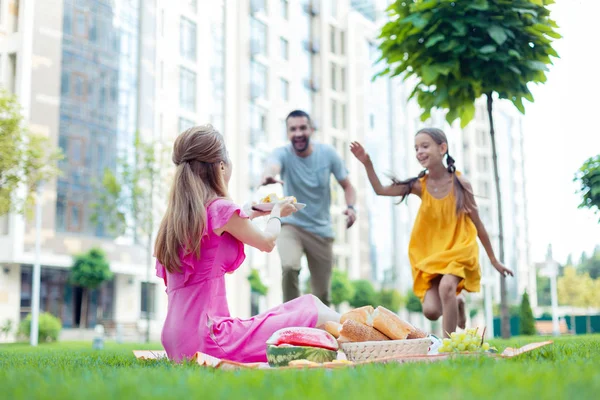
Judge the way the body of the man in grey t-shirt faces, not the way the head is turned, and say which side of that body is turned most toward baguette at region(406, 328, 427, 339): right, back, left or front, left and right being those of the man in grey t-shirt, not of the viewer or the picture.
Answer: front

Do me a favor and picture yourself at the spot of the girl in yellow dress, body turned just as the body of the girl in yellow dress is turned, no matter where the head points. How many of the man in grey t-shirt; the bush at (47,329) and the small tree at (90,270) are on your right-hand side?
3

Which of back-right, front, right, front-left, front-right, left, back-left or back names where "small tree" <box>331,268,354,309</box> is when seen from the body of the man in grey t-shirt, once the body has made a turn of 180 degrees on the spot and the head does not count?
front

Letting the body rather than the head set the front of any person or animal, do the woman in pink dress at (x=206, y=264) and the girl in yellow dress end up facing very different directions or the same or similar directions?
very different directions

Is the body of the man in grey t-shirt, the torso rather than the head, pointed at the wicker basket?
yes

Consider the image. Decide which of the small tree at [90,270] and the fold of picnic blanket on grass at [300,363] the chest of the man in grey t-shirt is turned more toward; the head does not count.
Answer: the fold of picnic blanket on grass

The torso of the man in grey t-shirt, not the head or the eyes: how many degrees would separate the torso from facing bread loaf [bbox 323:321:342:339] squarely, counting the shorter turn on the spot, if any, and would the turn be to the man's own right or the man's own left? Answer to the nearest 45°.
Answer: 0° — they already face it

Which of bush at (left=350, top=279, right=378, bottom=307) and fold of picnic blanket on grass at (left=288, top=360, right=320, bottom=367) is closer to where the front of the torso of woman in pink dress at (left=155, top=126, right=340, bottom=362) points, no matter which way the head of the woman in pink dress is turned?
the bush

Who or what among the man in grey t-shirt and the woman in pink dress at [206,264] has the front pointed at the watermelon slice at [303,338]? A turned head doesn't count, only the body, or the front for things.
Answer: the man in grey t-shirt

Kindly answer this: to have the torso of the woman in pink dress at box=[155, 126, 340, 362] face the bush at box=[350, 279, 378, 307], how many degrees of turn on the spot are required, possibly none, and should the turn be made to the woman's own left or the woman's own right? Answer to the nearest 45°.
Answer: approximately 45° to the woman's own left

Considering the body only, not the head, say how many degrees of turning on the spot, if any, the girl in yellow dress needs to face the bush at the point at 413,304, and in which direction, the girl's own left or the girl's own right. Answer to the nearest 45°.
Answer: approximately 135° to the girl's own right

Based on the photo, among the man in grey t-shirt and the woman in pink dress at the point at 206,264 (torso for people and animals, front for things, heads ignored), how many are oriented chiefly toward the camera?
1

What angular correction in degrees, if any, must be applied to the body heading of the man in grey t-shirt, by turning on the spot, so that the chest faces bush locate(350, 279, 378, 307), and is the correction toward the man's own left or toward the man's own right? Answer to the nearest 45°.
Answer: approximately 180°

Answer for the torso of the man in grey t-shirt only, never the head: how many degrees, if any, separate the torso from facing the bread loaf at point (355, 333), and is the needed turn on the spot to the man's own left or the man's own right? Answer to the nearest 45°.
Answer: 0° — they already face it

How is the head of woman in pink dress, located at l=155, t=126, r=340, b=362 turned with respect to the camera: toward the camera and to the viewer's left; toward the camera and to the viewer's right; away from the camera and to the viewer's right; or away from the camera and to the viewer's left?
away from the camera and to the viewer's right

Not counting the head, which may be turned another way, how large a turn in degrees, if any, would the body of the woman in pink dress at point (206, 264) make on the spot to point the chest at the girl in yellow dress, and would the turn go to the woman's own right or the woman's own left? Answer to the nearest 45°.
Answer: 0° — they already face them

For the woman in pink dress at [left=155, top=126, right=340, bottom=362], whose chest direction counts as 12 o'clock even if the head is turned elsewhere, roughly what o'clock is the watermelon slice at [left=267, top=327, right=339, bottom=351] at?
The watermelon slice is roughly at 3 o'clock from the woman in pink dress.

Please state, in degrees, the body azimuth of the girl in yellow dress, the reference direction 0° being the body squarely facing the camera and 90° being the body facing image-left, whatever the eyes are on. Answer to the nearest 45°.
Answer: approximately 45°
